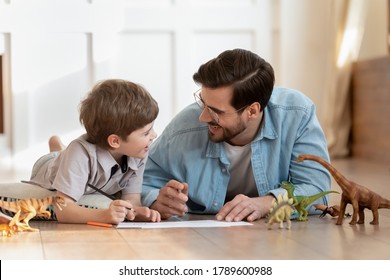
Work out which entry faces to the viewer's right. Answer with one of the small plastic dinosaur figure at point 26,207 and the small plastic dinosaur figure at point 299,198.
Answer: the small plastic dinosaur figure at point 26,207

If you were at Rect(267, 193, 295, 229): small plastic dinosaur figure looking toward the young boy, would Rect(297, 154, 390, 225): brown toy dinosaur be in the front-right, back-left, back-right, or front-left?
back-right

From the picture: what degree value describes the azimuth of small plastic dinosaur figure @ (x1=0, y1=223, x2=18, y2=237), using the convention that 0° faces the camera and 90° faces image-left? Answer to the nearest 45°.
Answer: approximately 270°

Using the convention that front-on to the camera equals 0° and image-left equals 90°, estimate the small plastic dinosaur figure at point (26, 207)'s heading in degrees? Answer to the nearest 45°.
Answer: approximately 270°

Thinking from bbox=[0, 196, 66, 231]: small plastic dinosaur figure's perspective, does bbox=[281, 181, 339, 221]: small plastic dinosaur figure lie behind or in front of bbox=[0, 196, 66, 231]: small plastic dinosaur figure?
in front

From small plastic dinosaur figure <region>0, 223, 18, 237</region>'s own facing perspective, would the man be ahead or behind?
ahead

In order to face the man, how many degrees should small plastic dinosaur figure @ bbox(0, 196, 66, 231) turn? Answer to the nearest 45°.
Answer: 0° — it already faces them

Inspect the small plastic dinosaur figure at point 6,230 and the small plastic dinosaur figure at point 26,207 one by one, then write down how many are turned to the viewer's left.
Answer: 0

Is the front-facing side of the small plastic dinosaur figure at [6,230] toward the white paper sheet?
yes

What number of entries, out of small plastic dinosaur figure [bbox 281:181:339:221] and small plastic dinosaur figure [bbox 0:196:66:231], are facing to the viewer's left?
1

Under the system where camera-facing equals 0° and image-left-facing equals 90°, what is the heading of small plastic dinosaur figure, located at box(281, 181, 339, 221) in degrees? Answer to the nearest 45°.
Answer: approximately 90°
